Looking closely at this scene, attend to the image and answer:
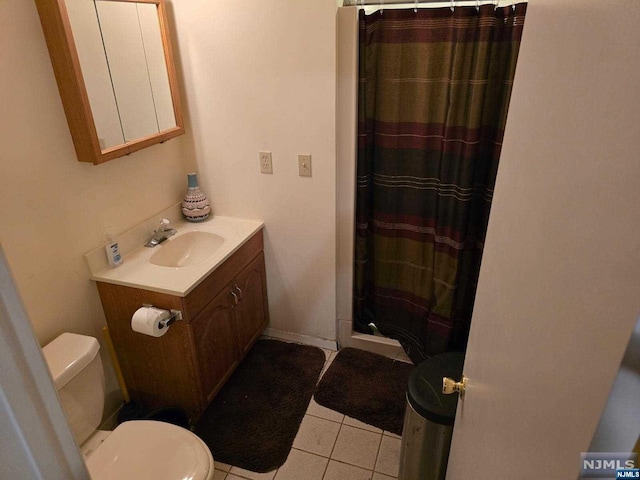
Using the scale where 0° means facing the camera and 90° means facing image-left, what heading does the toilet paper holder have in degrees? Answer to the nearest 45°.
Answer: approximately 45°

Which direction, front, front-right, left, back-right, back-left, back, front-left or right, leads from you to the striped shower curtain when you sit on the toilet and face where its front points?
front-left

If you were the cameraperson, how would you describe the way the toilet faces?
facing the viewer and to the right of the viewer

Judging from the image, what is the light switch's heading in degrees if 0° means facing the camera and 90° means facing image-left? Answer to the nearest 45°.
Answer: approximately 0°

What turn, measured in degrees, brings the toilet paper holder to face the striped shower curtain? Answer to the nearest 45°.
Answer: approximately 135° to its left

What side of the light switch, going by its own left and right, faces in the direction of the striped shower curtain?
left

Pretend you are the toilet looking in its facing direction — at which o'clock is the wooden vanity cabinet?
The wooden vanity cabinet is roughly at 9 o'clock from the toilet.

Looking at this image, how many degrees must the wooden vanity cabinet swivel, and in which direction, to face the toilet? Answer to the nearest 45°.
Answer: approximately 90° to its right

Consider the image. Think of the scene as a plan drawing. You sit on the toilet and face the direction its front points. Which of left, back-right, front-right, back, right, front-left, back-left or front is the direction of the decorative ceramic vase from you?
left

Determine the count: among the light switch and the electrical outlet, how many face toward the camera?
2

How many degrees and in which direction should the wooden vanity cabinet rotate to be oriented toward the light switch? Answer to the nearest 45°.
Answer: approximately 45° to its left
